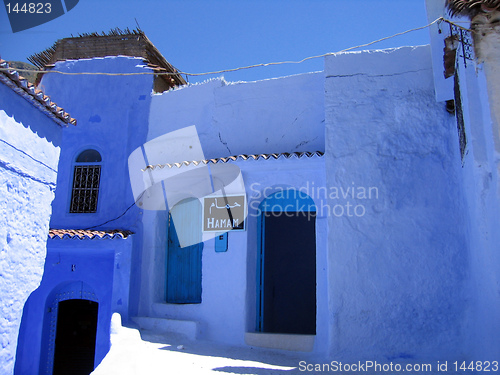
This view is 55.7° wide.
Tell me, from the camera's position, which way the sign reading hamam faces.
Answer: facing the viewer
